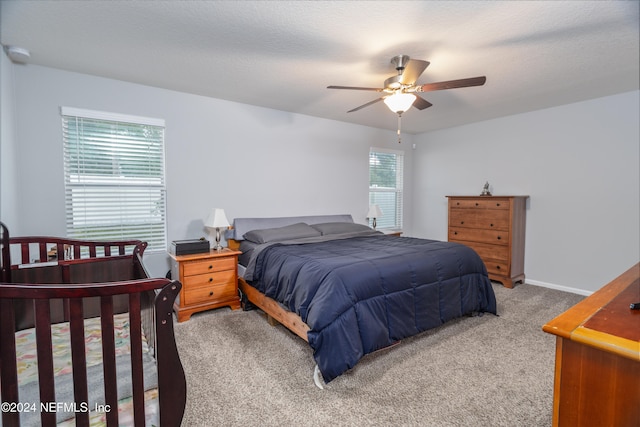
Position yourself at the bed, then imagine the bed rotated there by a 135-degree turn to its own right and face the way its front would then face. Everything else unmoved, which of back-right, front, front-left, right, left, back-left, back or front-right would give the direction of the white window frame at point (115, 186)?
front

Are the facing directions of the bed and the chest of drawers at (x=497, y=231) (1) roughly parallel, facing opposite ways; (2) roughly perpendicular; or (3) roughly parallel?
roughly perpendicular

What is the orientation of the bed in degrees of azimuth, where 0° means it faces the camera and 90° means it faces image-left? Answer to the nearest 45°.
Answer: approximately 315°

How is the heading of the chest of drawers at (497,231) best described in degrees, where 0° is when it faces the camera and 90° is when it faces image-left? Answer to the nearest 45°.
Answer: approximately 45°

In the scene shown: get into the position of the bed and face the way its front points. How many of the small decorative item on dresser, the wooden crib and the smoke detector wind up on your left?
1

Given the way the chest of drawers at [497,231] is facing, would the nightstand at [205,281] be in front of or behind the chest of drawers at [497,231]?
in front

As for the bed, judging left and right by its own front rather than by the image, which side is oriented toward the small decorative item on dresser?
left

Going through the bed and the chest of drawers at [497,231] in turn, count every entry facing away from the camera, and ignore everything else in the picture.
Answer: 0

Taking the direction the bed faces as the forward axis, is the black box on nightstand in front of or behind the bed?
behind
